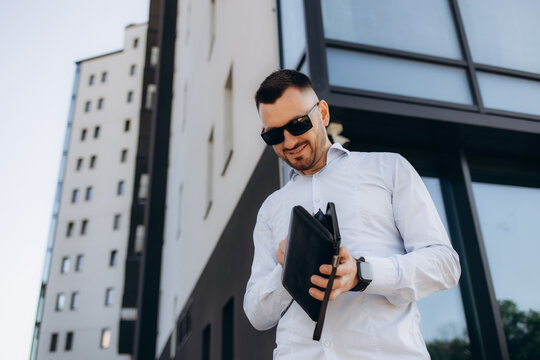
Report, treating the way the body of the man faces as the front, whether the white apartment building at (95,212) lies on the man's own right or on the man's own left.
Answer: on the man's own right

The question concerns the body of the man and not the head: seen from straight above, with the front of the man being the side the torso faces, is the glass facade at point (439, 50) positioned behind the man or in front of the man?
behind

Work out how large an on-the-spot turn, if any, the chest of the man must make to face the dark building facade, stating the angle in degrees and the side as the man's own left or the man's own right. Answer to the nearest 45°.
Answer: approximately 180°

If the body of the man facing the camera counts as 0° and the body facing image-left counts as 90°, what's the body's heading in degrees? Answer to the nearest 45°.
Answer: approximately 45°

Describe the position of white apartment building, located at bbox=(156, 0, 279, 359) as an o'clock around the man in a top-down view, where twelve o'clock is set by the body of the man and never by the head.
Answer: The white apartment building is roughly at 4 o'clock from the man.
